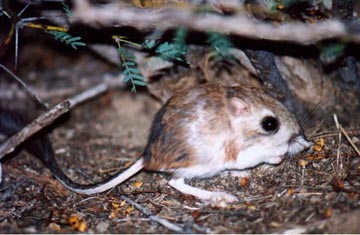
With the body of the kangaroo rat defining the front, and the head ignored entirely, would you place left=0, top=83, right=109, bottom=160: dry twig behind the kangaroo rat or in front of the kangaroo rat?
behind

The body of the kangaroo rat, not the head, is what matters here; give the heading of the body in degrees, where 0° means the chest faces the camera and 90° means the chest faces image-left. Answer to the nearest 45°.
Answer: approximately 270°

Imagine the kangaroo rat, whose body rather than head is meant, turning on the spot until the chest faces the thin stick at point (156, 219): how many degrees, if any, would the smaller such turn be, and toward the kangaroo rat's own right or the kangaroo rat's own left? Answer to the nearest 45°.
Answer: approximately 135° to the kangaroo rat's own right
